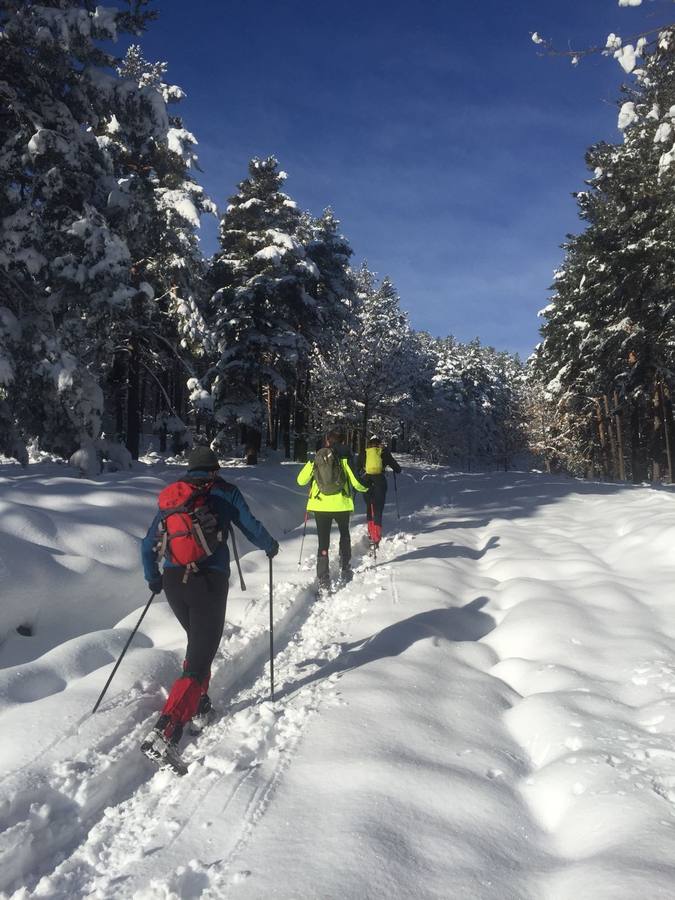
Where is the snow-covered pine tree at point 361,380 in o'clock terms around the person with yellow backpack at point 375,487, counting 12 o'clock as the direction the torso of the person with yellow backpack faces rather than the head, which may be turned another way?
The snow-covered pine tree is roughly at 12 o'clock from the person with yellow backpack.

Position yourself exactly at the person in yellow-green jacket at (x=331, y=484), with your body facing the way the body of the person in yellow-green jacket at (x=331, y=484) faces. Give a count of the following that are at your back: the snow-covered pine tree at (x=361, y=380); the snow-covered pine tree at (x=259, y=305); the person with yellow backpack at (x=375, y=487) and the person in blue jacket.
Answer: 1

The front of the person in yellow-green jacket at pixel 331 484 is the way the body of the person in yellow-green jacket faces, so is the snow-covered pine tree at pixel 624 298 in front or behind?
in front

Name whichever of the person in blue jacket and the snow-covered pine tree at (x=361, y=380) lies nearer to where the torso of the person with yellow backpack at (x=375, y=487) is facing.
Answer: the snow-covered pine tree

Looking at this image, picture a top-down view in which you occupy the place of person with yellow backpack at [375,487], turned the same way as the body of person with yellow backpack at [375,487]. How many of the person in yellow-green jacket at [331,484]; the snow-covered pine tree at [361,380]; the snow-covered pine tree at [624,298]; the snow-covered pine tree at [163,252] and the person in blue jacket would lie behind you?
2

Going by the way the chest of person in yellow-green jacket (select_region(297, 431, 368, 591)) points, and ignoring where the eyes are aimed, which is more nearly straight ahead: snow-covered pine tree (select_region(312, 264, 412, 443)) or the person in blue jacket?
the snow-covered pine tree

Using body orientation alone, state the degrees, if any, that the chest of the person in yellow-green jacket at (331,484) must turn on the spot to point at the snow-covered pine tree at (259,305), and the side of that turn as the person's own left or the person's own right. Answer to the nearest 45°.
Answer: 0° — they already face it

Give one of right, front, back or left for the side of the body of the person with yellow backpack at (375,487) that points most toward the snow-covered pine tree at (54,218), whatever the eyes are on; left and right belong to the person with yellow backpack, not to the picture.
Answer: left

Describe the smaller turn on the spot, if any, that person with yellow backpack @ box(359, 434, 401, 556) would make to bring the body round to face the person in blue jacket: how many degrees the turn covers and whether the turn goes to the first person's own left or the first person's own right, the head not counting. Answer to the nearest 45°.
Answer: approximately 180°

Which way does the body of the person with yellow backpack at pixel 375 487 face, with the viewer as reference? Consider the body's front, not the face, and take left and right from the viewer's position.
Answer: facing away from the viewer

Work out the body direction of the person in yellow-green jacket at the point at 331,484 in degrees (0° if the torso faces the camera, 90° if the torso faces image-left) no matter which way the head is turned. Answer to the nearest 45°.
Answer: approximately 180°

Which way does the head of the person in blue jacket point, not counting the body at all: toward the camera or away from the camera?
away from the camera

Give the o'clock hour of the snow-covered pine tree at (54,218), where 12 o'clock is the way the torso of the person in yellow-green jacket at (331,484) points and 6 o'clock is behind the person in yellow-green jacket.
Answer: The snow-covered pine tree is roughly at 10 o'clock from the person in yellow-green jacket.

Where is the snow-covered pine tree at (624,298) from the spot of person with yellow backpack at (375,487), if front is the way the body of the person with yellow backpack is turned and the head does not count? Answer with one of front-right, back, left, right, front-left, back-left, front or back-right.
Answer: front-right

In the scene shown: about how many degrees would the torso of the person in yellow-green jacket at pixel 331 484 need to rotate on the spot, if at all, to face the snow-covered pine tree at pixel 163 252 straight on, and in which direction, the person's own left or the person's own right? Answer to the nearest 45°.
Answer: approximately 45° to the person's own left
